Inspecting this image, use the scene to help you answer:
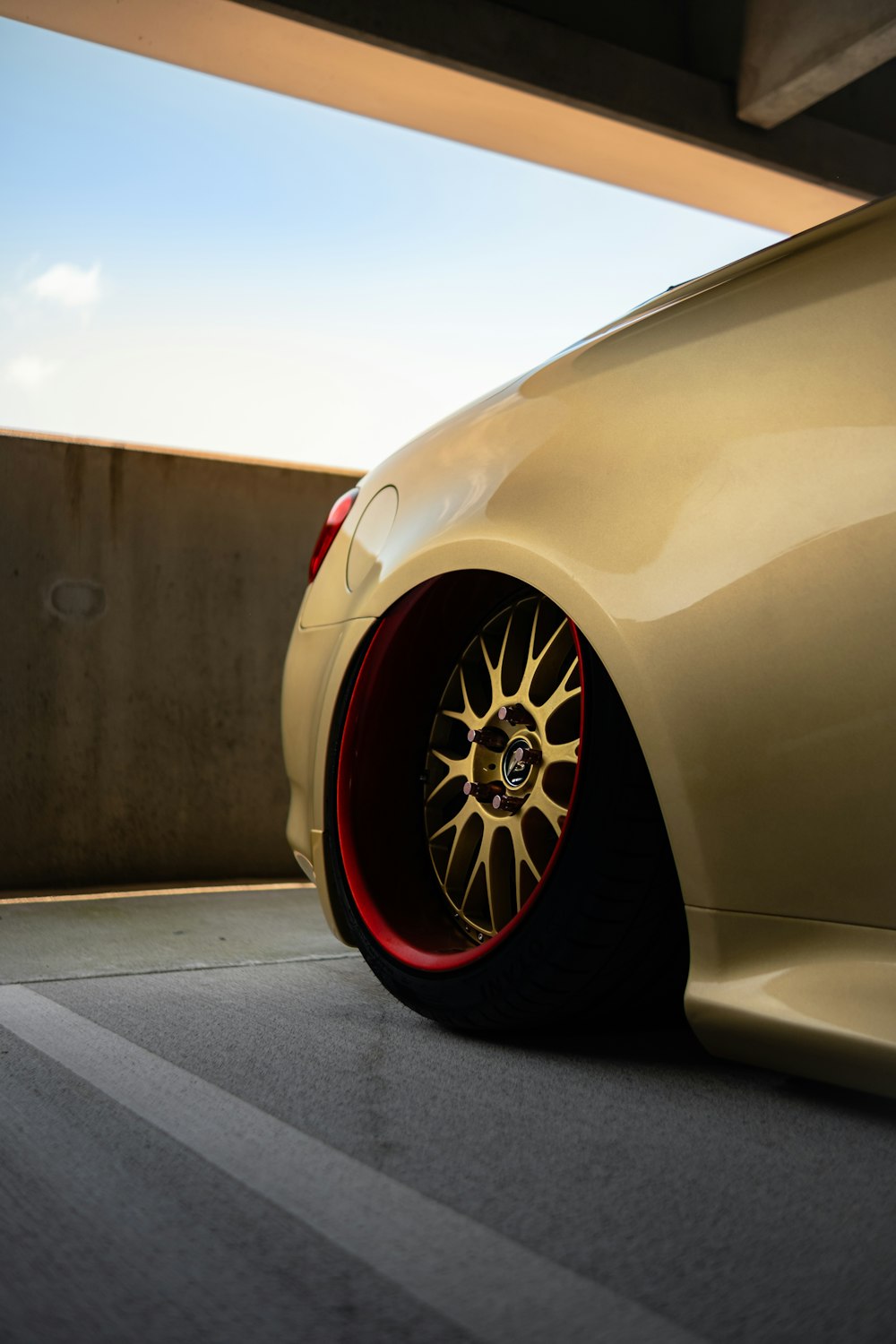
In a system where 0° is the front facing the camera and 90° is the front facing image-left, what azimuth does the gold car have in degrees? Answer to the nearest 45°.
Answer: approximately 315°
